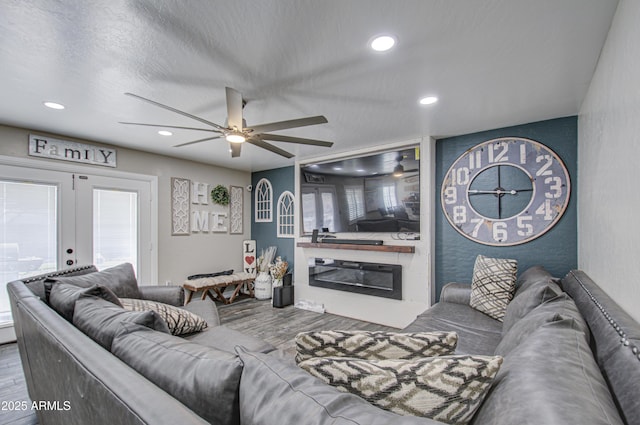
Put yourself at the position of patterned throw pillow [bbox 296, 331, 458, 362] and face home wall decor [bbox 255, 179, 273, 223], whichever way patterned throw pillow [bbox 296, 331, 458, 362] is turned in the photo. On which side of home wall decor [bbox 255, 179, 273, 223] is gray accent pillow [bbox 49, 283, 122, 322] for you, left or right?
left

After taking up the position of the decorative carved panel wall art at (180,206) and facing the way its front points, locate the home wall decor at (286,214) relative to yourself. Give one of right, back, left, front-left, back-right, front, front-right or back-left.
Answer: front-left

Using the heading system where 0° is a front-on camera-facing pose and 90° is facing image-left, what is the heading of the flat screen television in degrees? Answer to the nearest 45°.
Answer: approximately 45°

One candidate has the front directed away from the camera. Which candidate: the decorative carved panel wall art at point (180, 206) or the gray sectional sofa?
the gray sectional sofa

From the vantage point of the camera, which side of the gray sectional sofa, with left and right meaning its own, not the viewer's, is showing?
back

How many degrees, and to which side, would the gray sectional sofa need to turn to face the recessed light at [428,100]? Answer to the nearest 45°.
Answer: approximately 45° to its right

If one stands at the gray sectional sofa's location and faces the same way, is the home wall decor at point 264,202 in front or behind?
in front

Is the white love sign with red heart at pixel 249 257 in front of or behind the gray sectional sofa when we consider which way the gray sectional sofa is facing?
in front

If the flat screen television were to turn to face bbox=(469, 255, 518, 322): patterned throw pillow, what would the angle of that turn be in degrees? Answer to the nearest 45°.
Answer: approximately 90° to its left

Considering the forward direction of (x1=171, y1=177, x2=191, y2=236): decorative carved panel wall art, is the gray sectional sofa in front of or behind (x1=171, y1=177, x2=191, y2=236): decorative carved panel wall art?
in front

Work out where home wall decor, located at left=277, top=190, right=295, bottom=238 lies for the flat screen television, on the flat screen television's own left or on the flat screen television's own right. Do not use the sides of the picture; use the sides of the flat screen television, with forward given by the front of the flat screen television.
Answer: on the flat screen television's own right
